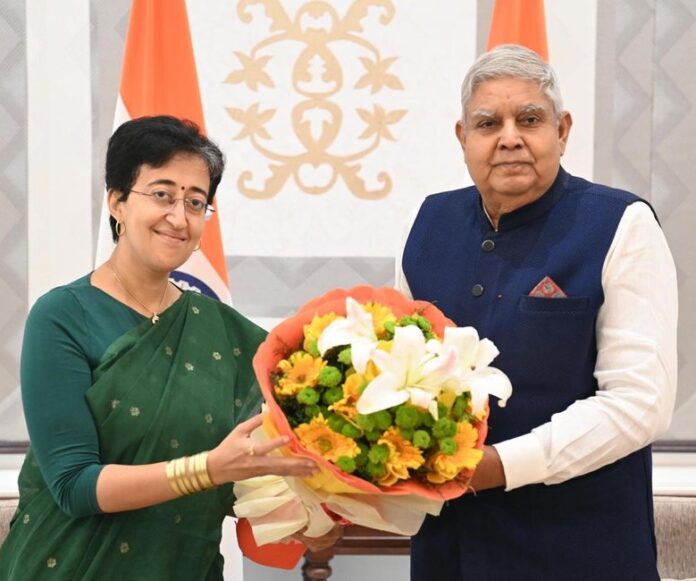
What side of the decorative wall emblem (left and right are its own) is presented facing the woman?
front

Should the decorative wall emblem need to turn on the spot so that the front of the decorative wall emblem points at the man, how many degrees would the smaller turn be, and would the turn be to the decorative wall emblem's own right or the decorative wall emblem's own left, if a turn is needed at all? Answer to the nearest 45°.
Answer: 0° — it already faces them

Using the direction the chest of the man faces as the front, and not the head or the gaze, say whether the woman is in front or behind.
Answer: in front

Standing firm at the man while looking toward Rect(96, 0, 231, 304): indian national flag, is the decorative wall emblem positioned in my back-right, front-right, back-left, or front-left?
front-right

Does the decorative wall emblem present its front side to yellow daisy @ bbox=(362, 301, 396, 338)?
yes

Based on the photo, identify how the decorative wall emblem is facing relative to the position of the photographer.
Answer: facing the viewer

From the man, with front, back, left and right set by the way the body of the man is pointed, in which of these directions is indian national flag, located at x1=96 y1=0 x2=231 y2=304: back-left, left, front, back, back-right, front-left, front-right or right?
right

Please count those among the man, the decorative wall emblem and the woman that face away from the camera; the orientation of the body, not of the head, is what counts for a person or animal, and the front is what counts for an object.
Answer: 0

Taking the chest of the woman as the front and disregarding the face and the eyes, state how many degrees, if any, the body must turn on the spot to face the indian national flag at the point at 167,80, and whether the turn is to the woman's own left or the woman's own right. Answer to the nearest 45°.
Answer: approximately 135° to the woman's own left

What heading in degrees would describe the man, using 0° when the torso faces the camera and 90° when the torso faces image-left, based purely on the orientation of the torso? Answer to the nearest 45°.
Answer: approximately 45°

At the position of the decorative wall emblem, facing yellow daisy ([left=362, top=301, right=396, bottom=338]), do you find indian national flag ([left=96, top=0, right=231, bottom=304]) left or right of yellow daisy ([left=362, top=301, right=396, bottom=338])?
right

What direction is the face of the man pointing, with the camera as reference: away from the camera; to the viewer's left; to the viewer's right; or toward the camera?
toward the camera

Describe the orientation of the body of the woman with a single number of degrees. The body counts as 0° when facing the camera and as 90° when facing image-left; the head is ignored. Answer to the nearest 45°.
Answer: approximately 315°
